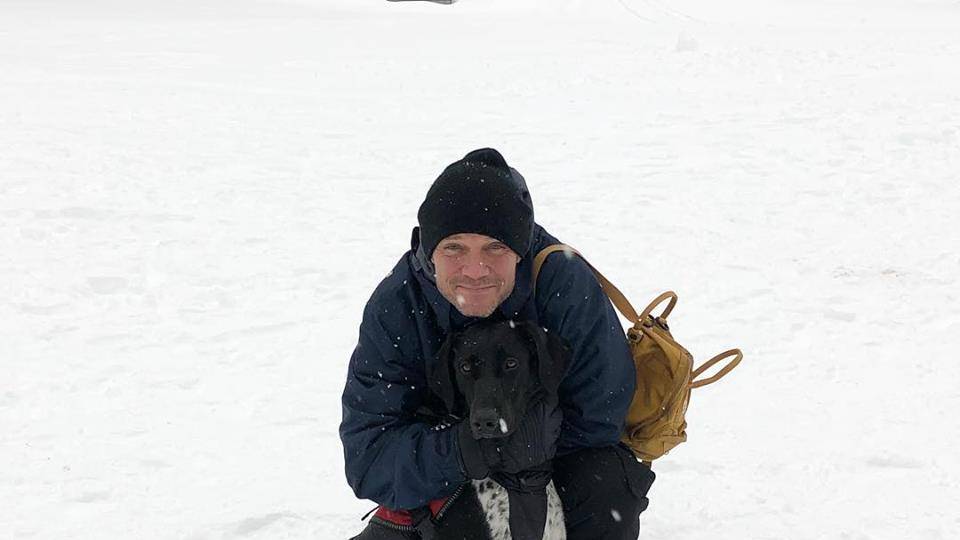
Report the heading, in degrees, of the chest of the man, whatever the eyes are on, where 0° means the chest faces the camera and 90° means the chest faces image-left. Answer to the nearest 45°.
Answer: approximately 0°

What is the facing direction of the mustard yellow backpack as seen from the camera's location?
facing to the right of the viewer
